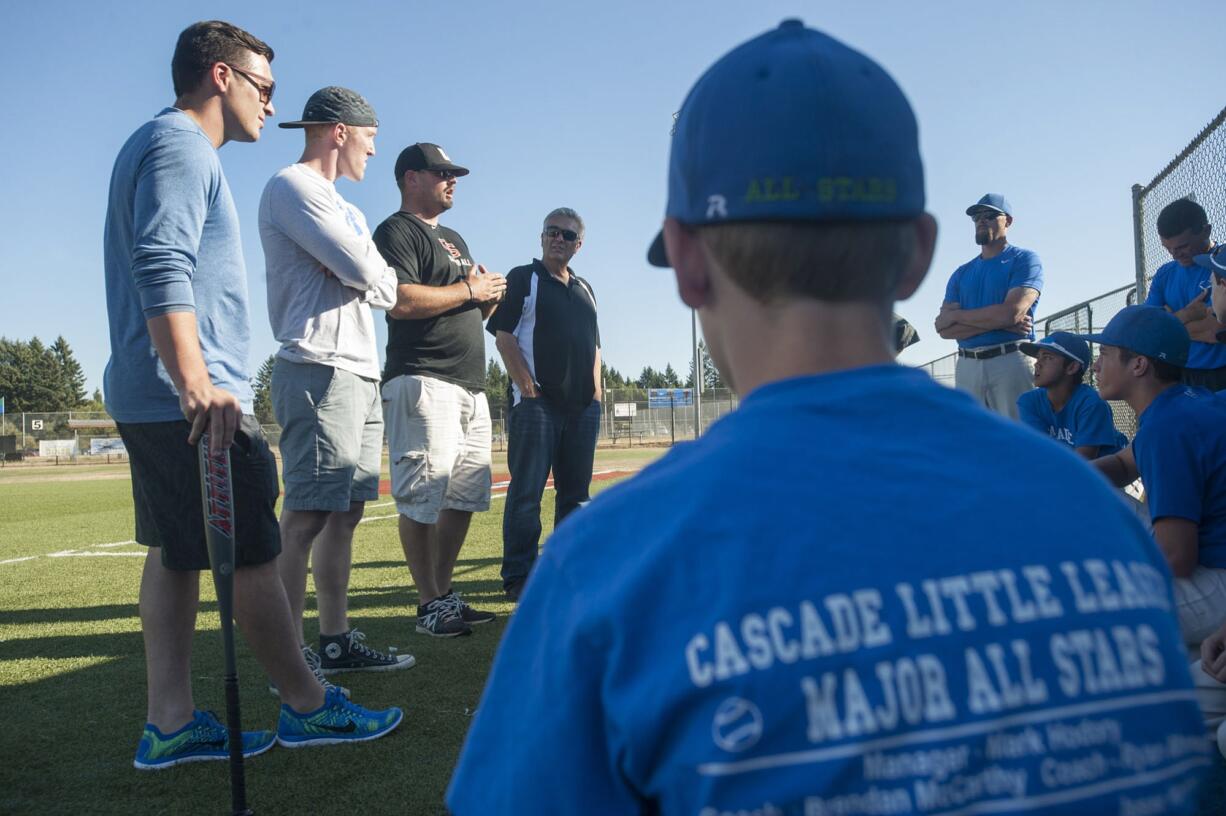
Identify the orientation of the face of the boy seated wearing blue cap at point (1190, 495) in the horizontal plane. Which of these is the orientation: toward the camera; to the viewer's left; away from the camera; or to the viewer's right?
to the viewer's left

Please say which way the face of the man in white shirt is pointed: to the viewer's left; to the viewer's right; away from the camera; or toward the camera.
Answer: to the viewer's right

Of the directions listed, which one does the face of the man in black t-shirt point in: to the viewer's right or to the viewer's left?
to the viewer's right

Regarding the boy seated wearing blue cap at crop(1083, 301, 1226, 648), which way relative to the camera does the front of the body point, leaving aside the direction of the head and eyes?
to the viewer's left

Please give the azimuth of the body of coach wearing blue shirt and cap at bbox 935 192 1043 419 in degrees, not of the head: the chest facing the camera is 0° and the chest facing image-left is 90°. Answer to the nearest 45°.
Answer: approximately 45°

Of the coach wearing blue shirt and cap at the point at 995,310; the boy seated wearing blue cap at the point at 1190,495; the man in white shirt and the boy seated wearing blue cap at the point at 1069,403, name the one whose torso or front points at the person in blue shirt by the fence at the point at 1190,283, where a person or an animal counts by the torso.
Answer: the man in white shirt

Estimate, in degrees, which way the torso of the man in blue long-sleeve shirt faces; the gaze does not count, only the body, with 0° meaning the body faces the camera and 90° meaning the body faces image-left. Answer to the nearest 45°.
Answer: approximately 270°

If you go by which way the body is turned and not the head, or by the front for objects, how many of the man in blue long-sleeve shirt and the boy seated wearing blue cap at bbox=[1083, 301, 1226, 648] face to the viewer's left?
1

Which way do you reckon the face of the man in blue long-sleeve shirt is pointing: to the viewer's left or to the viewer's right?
to the viewer's right

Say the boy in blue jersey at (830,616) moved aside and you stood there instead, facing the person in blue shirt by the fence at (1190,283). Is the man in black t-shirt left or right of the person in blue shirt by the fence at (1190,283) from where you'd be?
left

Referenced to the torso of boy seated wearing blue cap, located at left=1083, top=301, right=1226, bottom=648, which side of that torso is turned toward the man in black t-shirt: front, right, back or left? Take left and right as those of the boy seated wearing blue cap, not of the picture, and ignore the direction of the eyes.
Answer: front

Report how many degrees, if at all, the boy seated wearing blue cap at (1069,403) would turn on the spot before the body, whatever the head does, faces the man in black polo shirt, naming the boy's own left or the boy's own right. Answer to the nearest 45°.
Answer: approximately 45° to the boy's own right
